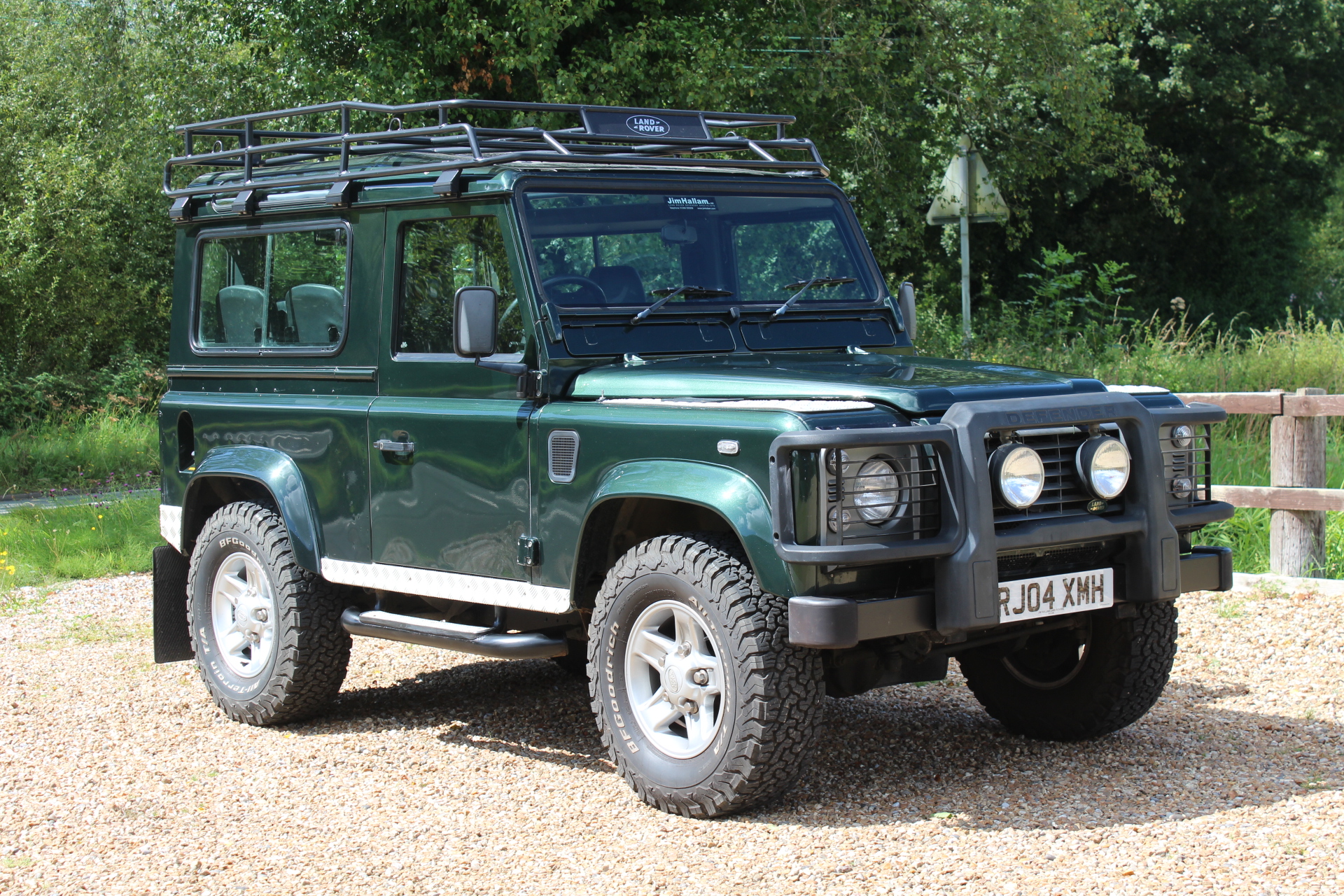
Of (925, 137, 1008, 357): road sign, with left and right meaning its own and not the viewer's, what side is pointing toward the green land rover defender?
back

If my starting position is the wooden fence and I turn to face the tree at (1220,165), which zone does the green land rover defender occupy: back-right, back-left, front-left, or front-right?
back-left

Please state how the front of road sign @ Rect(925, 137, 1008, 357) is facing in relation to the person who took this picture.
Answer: facing away from the viewer

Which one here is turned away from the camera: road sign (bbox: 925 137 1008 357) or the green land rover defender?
the road sign

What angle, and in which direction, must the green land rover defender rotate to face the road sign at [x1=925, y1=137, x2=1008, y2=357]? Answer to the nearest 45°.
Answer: approximately 135° to its left

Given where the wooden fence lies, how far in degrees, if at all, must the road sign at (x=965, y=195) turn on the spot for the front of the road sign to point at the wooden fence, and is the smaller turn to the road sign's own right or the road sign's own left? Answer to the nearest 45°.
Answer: approximately 180°

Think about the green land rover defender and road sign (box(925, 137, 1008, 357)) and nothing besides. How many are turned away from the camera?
1

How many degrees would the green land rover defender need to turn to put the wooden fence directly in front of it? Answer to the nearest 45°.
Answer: approximately 90° to its left

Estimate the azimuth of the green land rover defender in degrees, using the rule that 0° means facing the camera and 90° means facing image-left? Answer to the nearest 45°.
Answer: approximately 315°

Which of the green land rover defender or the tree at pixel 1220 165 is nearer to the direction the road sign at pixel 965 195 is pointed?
the tree
